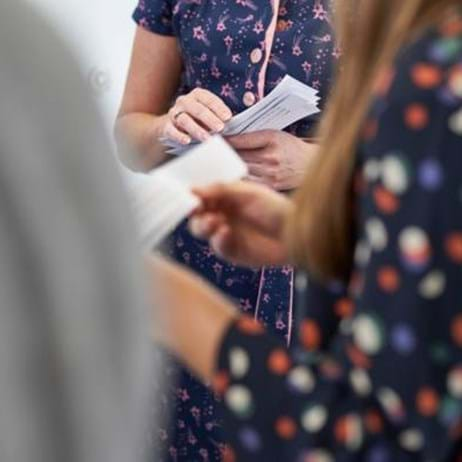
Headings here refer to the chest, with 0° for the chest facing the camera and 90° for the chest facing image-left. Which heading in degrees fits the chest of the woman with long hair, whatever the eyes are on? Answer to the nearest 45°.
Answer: approximately 90°
